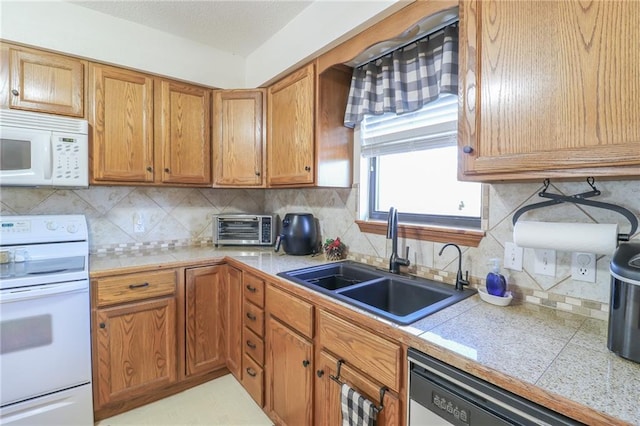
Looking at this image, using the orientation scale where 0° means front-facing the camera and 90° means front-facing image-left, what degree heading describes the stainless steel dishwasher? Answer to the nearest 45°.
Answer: approximately 45°

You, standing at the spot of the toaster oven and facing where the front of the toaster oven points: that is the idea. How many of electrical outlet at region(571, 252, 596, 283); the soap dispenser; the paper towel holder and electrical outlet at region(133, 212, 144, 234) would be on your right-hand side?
1

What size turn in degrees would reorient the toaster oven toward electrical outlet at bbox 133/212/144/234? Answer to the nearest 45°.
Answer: approximately 90° to its right

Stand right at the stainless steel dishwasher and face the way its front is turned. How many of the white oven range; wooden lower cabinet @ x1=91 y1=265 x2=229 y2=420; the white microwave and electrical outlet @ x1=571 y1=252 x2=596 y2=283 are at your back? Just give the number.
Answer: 1

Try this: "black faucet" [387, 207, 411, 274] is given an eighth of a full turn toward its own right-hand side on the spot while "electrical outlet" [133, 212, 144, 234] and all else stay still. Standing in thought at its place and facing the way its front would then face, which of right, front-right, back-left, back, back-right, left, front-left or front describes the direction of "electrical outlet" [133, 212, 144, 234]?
front

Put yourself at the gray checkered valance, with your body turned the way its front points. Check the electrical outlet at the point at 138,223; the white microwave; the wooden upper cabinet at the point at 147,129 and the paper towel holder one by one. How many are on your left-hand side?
1

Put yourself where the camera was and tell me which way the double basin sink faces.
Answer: facing the viewer and to the left of the viewer

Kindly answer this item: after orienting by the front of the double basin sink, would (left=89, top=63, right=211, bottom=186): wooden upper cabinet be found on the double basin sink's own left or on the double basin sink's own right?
on the double basin sink's own right

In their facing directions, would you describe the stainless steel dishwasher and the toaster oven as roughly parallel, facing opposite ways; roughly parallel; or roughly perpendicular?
roughly perpendicular

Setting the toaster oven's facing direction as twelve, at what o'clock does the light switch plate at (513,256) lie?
The light switch plate is roughly at 11 o'clock from the toaster oven.

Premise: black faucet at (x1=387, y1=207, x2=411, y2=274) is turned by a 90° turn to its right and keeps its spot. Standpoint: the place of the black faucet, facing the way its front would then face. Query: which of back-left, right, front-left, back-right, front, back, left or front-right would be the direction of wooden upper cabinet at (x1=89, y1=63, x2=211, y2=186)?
front-left

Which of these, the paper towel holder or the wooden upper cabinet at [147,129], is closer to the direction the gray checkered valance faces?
the wooden upper cabinet

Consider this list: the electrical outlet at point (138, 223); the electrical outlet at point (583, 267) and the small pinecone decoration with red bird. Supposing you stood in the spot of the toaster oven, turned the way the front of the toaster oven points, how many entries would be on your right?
1

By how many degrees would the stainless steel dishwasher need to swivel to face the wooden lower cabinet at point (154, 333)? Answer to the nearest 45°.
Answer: approximately 45° to its right

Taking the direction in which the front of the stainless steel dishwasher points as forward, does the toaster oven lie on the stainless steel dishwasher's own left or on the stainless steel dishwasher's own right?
on the stainless steel dishwasher's own right

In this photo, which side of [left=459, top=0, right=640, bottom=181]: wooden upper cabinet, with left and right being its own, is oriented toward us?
front
